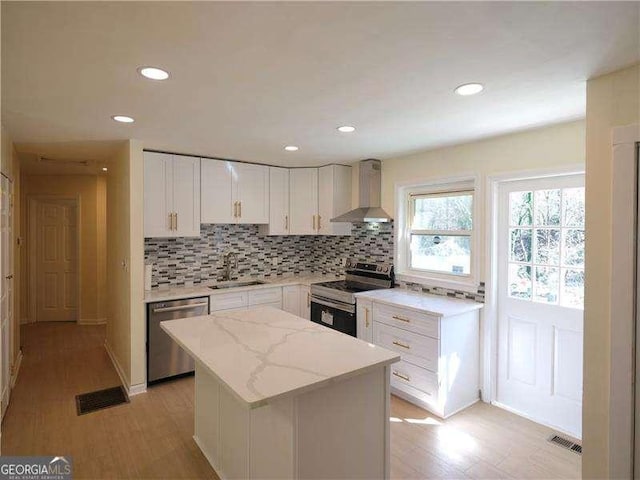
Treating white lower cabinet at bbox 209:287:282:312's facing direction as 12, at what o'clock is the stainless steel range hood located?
The stainless steel range hood is roughly at 9 o'clock from the white lower cabinet.

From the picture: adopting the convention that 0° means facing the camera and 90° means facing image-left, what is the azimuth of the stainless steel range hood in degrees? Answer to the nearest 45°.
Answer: approximately 45°

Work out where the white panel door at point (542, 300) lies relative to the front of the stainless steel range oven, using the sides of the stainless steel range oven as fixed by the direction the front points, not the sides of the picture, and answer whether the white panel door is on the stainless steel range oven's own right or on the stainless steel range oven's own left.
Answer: on the stainless steel range oven's own left

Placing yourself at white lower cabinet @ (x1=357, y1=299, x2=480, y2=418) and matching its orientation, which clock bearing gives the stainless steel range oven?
The stainless steel range oven is roughly at 3 o'clock from the white lower cabinet.

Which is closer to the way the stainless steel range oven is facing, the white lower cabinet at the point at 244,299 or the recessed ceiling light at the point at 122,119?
the recessed ceiling light

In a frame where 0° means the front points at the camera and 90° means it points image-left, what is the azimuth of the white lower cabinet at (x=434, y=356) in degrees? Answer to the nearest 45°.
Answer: approximately 45°

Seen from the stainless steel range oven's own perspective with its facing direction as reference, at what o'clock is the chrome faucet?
The chrome faucet is roughly at 2 o'clock from the stainless steel range oven.

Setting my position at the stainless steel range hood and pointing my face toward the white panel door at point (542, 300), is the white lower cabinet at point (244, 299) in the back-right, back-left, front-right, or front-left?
back-right
